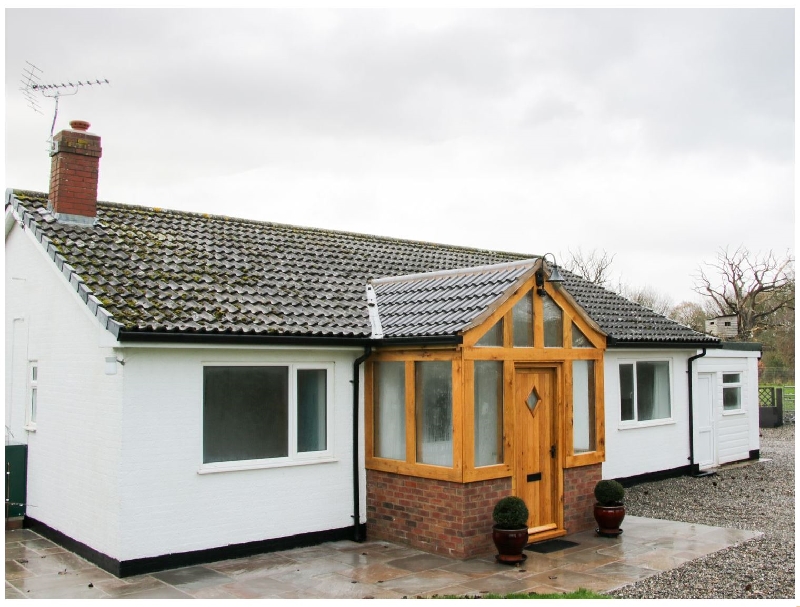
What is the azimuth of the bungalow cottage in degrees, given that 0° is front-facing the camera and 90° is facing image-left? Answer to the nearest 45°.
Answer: approximately 315°

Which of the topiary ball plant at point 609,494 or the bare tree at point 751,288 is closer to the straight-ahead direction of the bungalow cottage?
the topiary ball plant

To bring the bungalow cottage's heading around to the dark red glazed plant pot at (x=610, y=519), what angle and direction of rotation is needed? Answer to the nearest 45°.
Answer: approximately 45° to its left

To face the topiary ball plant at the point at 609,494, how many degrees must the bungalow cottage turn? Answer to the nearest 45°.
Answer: approximately 45° to its left

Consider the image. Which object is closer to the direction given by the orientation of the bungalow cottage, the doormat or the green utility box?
the doormat

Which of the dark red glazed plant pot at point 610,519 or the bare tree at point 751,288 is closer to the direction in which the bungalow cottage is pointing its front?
the dark red glazed plant pot

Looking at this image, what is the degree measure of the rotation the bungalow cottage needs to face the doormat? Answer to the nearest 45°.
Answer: approximately 45° to its left

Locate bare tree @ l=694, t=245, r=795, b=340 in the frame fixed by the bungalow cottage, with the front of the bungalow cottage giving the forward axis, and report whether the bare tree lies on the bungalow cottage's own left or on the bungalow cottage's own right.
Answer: on the bungalow cottage's own left
